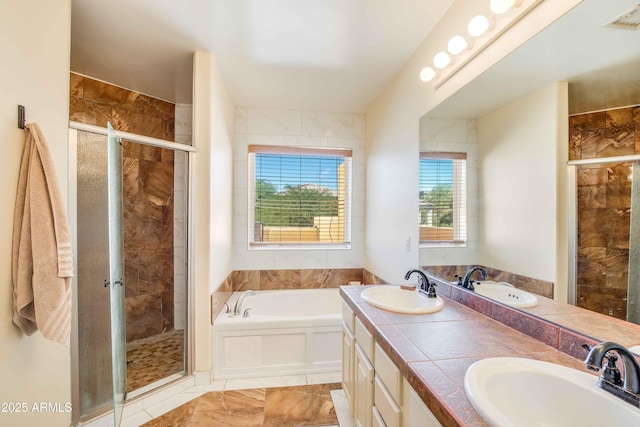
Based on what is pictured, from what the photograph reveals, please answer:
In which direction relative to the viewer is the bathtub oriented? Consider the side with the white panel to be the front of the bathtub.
toward the camera

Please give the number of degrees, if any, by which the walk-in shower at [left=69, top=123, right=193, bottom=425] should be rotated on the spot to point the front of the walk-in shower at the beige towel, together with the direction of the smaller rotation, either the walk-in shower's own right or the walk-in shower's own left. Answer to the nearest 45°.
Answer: approximately 45° to the walk-in shower's own right

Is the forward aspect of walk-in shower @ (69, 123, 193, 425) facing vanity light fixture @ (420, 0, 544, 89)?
yes

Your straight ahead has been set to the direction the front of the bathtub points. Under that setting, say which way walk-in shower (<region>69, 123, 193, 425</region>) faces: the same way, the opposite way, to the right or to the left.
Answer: to the left

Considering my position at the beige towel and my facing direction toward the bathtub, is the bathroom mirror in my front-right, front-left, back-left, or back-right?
front-right

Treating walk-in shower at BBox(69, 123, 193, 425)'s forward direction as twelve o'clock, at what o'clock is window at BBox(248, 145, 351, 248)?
The window is roughly at 10 o'clock from the walk-in shower.

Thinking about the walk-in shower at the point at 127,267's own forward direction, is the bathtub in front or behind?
in front

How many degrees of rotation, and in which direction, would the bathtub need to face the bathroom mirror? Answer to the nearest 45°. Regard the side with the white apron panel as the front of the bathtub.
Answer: approximately 45° to its left

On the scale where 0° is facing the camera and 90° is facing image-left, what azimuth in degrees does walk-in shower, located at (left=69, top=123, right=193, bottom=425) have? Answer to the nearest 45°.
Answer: approximately 315°

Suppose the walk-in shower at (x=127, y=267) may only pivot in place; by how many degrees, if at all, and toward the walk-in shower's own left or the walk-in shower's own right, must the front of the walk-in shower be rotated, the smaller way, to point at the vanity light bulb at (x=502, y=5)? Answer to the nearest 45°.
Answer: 0° — it already faces it
